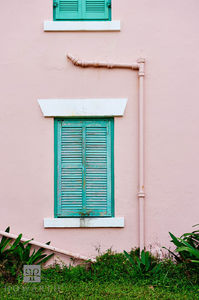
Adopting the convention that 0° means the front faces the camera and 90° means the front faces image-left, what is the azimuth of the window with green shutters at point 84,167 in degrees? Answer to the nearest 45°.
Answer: approximately 0°

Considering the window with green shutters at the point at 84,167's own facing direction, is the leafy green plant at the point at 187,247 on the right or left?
on its left

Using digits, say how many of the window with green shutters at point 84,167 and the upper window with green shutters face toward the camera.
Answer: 2

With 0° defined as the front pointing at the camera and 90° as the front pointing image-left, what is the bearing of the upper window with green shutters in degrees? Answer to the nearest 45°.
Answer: approximately 0°

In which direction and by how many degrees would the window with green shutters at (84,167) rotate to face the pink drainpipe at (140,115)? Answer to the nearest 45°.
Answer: approximately 90° to its left
